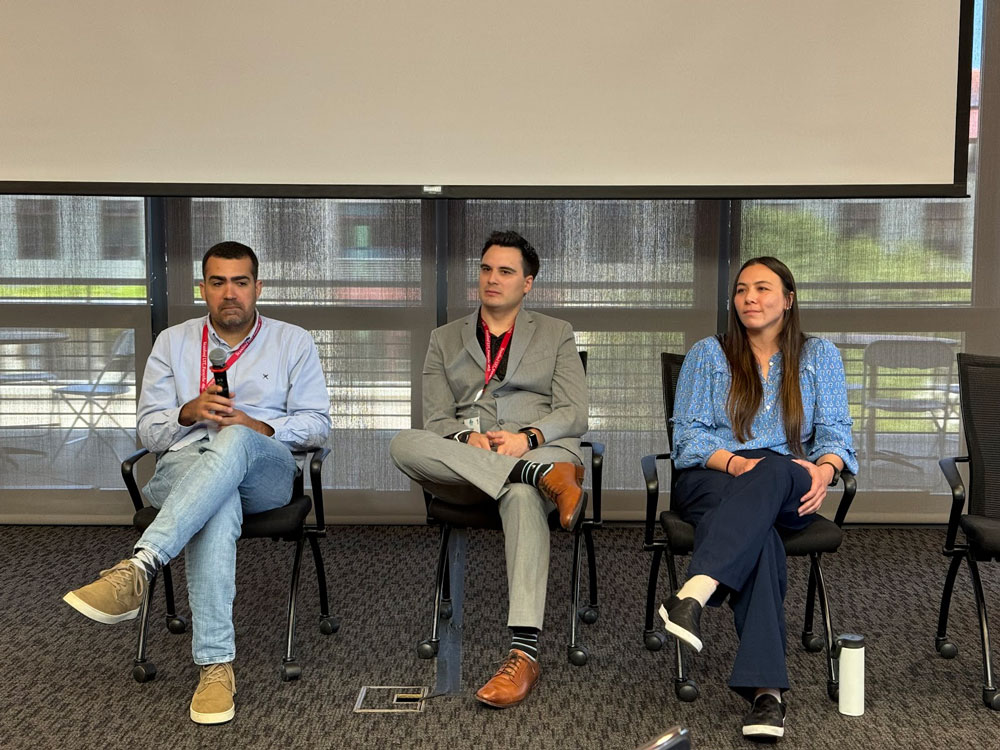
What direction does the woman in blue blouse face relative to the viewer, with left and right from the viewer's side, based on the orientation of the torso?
facing the viewer

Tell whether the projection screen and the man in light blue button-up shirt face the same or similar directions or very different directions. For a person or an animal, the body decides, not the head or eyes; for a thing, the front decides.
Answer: same or similar directions

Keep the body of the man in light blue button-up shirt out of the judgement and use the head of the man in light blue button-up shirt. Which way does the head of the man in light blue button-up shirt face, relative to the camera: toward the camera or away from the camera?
toward the camera

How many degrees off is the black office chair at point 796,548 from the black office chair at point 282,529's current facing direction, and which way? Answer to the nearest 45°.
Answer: approximately 90° to its left

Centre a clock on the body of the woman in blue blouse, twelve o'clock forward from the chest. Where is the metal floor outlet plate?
The metal floor outlet plate is roughly at 2 o'clock from the woman in blue blouse.

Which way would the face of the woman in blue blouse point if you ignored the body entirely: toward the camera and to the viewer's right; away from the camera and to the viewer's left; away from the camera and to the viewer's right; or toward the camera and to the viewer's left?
toward the camera and to the viewer's left

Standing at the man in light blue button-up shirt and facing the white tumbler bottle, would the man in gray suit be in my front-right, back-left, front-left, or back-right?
front-left

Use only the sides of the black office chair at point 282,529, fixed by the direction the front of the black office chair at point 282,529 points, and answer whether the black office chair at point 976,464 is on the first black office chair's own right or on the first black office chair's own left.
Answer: on the first black office chair's own left

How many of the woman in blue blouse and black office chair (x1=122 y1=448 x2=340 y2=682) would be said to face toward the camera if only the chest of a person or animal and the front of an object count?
2

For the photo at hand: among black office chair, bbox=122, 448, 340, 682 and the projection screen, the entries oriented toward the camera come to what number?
2

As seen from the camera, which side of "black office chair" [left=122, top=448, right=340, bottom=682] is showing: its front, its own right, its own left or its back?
front
